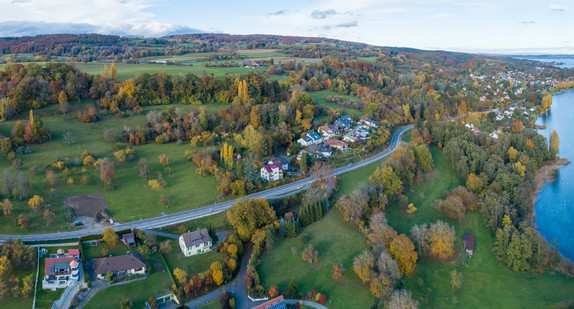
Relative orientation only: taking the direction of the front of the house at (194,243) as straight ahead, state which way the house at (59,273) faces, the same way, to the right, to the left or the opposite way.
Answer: the same way

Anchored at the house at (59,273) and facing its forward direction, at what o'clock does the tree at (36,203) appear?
The tree is roughly at 6 o'clock from the house.

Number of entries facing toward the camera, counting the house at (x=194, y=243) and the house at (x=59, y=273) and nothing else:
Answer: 2

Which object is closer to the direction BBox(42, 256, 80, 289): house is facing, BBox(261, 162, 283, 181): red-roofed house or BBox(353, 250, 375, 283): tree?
the tree

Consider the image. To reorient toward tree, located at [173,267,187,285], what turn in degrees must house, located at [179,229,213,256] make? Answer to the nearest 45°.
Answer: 0° — it already faces it

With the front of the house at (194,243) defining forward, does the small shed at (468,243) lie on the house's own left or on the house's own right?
on the house's own left

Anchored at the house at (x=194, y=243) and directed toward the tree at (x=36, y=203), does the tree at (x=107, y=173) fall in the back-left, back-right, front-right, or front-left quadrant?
front-right

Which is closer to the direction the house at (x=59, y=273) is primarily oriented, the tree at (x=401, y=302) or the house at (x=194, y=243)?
the tree

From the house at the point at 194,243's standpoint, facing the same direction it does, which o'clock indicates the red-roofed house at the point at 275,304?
The red-roofed house is roughly at 11 o'clock from the house.

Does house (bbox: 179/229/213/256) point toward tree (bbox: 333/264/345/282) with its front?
no

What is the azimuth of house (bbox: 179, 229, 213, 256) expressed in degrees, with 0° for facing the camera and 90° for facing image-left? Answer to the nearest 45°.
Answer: approximately 0°

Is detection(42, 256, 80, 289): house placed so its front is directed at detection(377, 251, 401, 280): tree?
no

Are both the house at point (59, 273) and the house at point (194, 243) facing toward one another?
no

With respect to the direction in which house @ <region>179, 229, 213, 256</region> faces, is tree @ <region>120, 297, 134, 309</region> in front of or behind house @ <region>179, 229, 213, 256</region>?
in front

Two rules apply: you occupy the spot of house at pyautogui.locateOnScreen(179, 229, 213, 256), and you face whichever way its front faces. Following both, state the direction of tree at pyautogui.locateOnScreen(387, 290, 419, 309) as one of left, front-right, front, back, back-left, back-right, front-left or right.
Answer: front-left

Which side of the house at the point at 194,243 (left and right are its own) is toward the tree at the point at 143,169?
back

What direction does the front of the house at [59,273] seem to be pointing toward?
toward the camera
